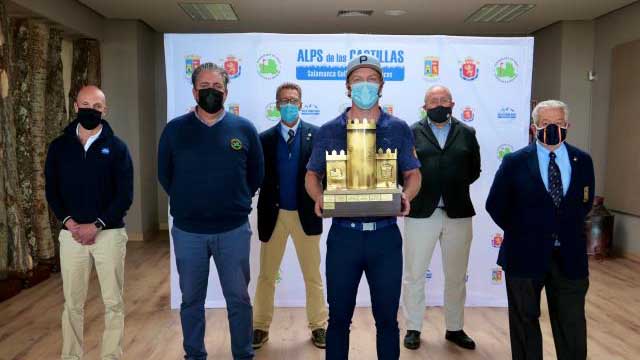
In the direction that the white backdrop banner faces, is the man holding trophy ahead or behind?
ahead

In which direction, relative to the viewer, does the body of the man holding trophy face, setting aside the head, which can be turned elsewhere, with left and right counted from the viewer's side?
facing the viewer

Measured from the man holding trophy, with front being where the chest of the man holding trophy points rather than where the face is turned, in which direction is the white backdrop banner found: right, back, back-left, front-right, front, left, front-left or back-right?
back

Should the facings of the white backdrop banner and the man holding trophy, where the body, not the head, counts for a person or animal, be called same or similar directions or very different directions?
same or similar directions

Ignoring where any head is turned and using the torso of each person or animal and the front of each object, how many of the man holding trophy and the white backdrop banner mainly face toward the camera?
2
